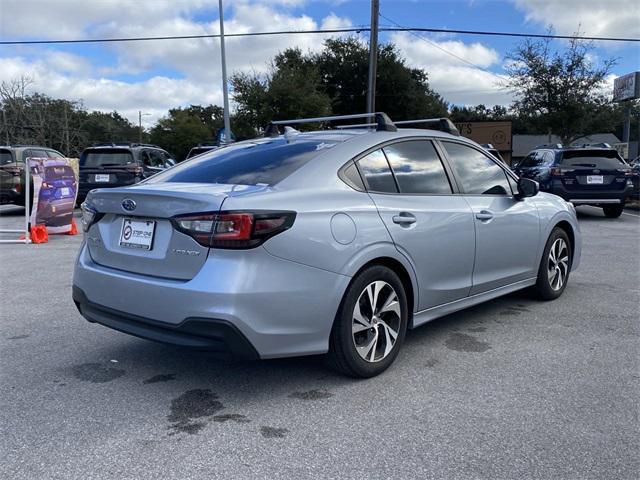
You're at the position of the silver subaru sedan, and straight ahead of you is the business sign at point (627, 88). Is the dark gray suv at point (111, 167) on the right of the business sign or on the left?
left

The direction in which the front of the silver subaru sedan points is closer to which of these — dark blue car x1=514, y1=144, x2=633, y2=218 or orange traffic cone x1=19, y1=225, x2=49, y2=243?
the dark blue car

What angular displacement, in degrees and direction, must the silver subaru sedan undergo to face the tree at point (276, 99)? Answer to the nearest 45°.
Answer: approximately 45° to its left

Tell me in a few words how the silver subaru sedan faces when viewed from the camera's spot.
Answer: facing away from the viewer and to the right of the viewer

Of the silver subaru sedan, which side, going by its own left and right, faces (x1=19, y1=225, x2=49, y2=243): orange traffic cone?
left

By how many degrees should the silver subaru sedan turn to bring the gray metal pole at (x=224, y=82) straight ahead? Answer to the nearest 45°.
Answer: approximately 45° to its left

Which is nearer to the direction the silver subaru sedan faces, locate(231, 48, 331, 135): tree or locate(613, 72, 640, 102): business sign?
the business sign

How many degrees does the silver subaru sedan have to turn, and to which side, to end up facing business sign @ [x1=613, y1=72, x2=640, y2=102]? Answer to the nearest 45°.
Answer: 0° — it already faces it

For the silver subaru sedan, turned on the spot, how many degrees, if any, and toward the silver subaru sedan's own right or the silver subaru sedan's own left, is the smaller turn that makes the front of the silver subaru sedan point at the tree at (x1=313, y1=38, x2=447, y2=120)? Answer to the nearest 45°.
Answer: approximately 45° to the silver subaru sedan's own left

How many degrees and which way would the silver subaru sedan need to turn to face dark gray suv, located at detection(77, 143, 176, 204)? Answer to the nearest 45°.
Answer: approximately 90° to its left

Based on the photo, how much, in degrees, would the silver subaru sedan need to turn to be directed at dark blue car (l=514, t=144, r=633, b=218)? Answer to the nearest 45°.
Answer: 0° — it already faces it
